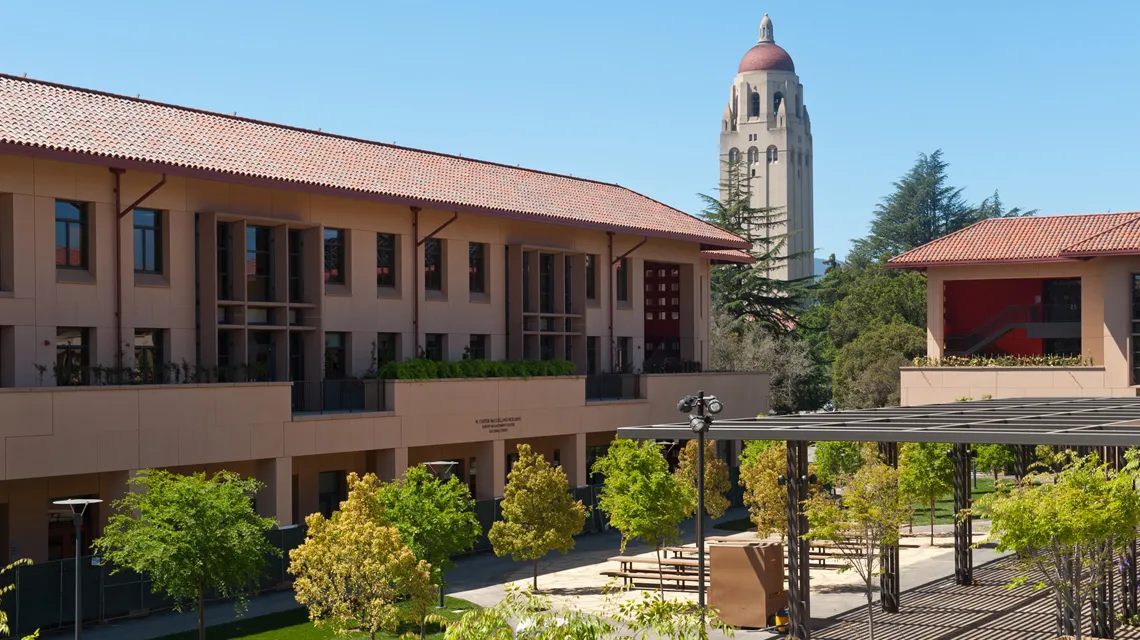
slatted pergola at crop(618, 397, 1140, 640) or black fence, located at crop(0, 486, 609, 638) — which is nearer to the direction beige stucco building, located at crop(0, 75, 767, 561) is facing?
the slatted pergola

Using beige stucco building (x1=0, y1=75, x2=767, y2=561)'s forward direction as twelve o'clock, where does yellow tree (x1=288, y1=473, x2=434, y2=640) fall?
The yellow tree is roughly at 1 o'clock from the beige stucco building.

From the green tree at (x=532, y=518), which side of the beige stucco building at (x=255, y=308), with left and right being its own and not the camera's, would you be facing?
front

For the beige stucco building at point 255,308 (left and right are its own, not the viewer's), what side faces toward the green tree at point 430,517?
front

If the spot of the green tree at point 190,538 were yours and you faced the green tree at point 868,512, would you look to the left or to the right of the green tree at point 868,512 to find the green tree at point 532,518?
left

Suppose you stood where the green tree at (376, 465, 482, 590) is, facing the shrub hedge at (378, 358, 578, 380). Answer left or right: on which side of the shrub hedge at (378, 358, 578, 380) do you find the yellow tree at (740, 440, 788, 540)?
right

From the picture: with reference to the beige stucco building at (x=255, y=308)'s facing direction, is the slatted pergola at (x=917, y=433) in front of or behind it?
in front

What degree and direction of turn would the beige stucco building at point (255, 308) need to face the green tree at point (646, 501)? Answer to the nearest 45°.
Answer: approximately 45° to its left

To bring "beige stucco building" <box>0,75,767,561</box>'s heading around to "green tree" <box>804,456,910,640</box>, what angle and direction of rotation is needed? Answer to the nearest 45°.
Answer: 0° — it already faces it

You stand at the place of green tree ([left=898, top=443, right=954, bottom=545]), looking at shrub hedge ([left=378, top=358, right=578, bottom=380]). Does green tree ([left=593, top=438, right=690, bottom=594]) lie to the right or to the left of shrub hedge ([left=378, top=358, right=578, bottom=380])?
left

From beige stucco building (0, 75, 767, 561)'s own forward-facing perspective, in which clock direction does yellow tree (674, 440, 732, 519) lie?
The yellow tree is roughly at 10 o'clock from the beige stucco building.

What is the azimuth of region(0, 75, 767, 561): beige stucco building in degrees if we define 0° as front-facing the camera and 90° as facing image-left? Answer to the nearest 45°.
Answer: approximately 315°

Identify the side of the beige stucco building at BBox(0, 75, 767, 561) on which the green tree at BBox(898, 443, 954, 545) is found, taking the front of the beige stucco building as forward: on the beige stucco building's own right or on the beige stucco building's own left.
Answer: on the beige stucco building's own left
